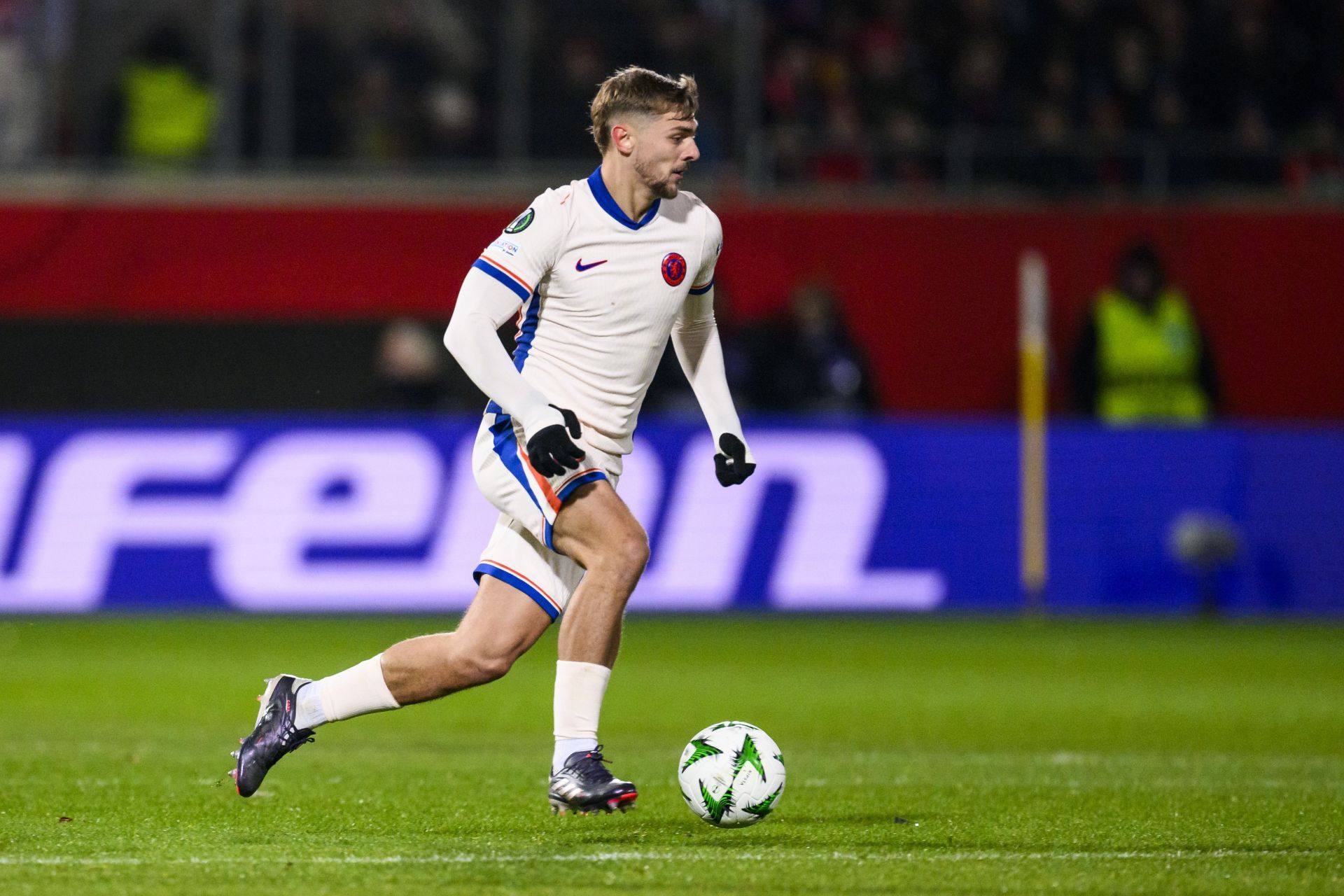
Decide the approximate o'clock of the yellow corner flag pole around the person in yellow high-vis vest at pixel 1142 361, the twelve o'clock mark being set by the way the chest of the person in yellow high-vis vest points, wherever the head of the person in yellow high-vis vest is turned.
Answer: The yellow corner flag pole is roughly at 1 o'clock from the person in yellow high-vis vest.

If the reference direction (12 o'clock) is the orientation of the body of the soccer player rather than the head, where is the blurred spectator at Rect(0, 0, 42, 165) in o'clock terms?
The blurred spectator is roughly at 7 o'clock from the soccer player.

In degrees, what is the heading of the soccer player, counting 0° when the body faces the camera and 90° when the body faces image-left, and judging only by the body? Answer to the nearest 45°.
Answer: approximately 315°

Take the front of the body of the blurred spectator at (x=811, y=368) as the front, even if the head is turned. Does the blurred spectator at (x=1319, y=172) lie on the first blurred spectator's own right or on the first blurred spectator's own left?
on the first blurred spectator's own left

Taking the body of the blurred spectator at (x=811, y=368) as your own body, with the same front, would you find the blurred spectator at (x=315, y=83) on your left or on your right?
on your right

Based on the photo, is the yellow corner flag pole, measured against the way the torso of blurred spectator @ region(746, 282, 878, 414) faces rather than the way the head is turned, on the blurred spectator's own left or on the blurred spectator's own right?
on the blurred spectator's own left

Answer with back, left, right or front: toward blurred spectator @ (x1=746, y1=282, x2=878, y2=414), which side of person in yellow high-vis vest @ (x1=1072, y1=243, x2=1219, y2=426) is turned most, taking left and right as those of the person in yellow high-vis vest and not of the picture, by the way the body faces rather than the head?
right

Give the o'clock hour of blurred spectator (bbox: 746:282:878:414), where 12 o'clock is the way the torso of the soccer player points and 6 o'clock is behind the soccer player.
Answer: The blurred spectator is roughly at 8 o'clock from the soccer player.

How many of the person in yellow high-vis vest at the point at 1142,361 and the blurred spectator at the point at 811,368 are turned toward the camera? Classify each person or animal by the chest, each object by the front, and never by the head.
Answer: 2

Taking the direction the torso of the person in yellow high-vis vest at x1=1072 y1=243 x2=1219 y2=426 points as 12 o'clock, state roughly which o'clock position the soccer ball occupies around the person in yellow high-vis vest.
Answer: The soccer ball is roughly at 12 o'clock from the person in yellow high-vis vest.

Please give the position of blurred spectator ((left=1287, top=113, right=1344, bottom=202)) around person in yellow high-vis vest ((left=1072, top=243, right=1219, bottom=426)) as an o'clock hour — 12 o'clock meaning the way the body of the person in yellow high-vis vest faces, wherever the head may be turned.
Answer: The blurred spectator is roughly at 7 o'clock from the person in yellow high-vis vest.
